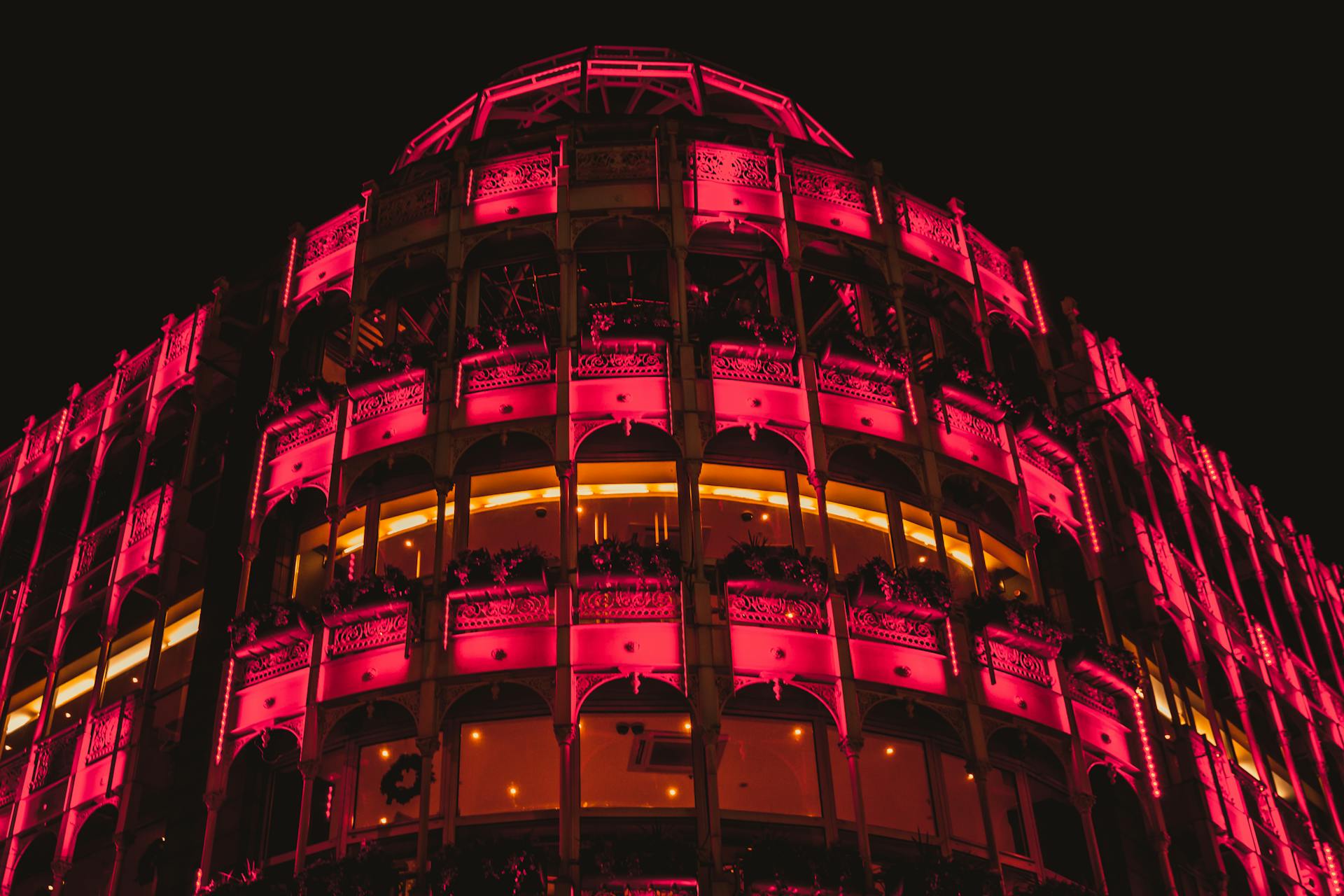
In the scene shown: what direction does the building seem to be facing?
toward the camera
